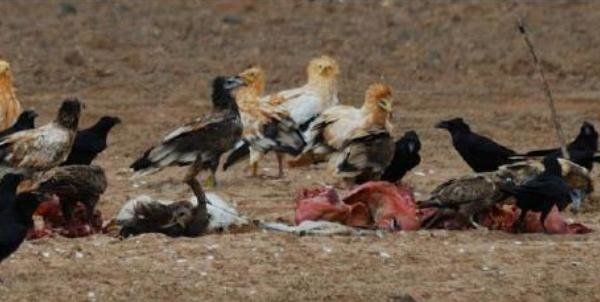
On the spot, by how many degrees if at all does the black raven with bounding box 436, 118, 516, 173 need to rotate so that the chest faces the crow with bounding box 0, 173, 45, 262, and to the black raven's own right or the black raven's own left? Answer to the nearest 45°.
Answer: approximately 45° to the black raven's own left

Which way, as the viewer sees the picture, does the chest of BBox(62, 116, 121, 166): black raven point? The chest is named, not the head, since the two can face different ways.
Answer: to the viewer's right

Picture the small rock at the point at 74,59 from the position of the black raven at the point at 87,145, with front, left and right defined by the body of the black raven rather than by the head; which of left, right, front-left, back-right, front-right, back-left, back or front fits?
left

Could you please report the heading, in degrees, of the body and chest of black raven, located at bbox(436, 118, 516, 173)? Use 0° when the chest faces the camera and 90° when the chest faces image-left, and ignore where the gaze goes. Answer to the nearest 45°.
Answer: approximately 90°

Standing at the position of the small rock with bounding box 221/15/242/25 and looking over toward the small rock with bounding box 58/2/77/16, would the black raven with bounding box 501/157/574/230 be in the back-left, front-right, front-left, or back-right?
back-left

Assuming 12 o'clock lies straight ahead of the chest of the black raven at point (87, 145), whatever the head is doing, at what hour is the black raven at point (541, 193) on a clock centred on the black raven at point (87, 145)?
the black raven at point (541, 193) is roughly at 1 o'clock from the black raven at point (87, 145).

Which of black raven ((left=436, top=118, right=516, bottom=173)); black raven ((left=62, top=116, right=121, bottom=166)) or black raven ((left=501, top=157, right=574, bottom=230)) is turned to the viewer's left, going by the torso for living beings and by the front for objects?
black raven ((left=436, top=118, right=516, bottom=173))

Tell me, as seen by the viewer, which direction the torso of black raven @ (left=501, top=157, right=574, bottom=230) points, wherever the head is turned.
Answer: to the viewer's right

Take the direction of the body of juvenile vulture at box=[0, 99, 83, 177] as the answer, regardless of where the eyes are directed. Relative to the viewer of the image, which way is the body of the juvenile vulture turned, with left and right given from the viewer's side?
facing to the right of the viewer

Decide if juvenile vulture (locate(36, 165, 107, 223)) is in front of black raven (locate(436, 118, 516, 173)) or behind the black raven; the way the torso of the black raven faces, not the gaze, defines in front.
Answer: in front
